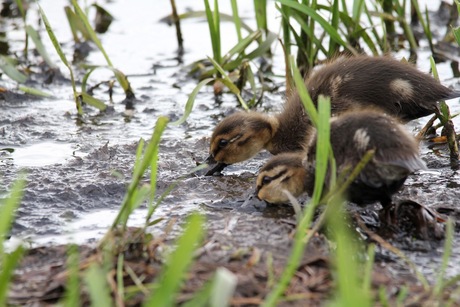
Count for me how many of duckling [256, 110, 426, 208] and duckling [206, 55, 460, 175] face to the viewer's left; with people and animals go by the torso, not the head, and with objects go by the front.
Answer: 2

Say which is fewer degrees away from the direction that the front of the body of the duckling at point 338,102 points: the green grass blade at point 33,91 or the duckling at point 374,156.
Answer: the green grass blade

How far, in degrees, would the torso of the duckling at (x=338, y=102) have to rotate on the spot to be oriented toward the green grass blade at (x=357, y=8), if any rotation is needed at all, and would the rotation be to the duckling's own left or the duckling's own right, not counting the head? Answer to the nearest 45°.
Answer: approximately 90° to the duckling's own right

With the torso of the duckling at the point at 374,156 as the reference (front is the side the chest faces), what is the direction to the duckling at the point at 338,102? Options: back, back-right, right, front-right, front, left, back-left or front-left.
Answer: right

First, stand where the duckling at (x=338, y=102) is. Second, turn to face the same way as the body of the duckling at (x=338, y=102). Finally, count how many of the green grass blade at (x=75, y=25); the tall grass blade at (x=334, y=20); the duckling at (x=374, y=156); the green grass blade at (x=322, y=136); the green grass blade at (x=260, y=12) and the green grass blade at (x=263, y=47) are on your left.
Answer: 2

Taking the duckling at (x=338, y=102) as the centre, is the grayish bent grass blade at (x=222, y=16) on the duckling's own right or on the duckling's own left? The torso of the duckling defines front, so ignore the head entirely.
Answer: on the duckling's own right

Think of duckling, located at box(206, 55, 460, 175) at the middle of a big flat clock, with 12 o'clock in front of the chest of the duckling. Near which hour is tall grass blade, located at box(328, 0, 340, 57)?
The tall grass blade is roughly at 3 o'clock from the duckling.

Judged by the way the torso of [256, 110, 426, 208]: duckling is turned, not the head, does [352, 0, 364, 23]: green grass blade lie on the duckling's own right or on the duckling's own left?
on the duckling's own right

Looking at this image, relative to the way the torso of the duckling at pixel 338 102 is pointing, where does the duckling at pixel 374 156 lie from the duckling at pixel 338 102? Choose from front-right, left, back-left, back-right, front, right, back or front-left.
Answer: left

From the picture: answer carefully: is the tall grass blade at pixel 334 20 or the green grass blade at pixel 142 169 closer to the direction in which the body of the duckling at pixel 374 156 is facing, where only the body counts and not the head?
the green grass blade

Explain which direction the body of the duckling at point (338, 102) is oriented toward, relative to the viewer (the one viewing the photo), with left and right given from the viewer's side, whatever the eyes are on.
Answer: facing to the left of the viewer

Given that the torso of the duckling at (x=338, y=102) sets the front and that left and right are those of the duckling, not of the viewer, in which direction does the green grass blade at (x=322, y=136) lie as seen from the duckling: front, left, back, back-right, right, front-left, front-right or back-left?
left

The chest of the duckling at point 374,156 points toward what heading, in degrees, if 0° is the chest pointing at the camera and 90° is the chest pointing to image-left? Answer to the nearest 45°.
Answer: approximately 90°
